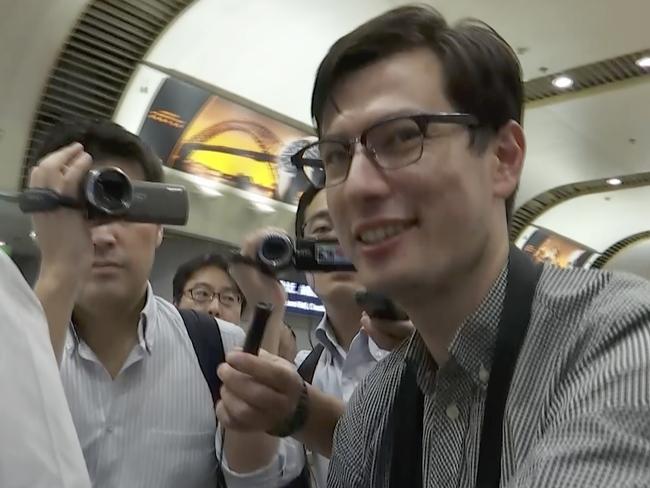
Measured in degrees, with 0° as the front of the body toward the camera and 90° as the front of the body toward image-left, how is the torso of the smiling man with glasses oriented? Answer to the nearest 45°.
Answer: approximately 45°

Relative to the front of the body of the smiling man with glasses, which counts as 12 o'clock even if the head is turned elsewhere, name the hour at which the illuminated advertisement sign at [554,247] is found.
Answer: The illuminated advertisement sign is roughly at 5 o'clock from the smiling man with glasses.

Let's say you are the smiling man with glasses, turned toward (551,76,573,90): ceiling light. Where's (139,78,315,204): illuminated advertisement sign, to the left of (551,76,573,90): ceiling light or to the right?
left

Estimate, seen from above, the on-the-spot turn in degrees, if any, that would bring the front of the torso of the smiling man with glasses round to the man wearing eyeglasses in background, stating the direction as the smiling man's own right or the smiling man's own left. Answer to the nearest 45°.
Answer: approximately 90° to the smiling man's own right

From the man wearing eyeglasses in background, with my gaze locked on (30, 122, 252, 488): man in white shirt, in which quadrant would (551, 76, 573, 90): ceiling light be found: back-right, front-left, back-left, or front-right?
back-left

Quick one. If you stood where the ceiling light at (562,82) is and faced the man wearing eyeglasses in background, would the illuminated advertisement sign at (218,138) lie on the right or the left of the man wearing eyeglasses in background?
right

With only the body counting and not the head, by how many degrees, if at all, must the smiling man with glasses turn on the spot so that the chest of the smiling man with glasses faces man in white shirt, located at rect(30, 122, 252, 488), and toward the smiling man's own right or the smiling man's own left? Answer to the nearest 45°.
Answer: approximately 45° to the smiling man's own right
